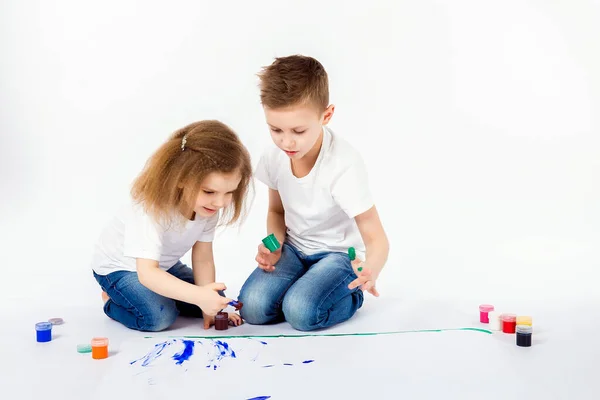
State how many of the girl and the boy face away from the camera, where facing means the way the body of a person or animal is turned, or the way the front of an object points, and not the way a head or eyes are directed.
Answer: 0

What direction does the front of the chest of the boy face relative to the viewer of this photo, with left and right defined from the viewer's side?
facing the viewer and to the left of the viewer

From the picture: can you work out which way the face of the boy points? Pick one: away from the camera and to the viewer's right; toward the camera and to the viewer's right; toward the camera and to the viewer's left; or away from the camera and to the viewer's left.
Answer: toward the camera and to the viewer's left

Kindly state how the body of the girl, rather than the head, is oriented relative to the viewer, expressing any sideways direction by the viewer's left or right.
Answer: facing the viewer and to the right of the viewer

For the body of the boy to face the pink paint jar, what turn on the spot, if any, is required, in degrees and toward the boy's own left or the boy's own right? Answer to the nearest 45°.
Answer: approximately 135° to the boy's own left

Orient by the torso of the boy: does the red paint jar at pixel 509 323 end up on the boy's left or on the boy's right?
on the boy's left

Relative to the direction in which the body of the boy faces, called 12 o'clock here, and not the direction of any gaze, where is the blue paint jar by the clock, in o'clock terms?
The blue paint jar is roughly at 1 o'clock from the boy.

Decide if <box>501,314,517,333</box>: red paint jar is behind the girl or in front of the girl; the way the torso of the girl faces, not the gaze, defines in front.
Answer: in front

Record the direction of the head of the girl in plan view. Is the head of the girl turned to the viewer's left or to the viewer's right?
to the viewer's right
